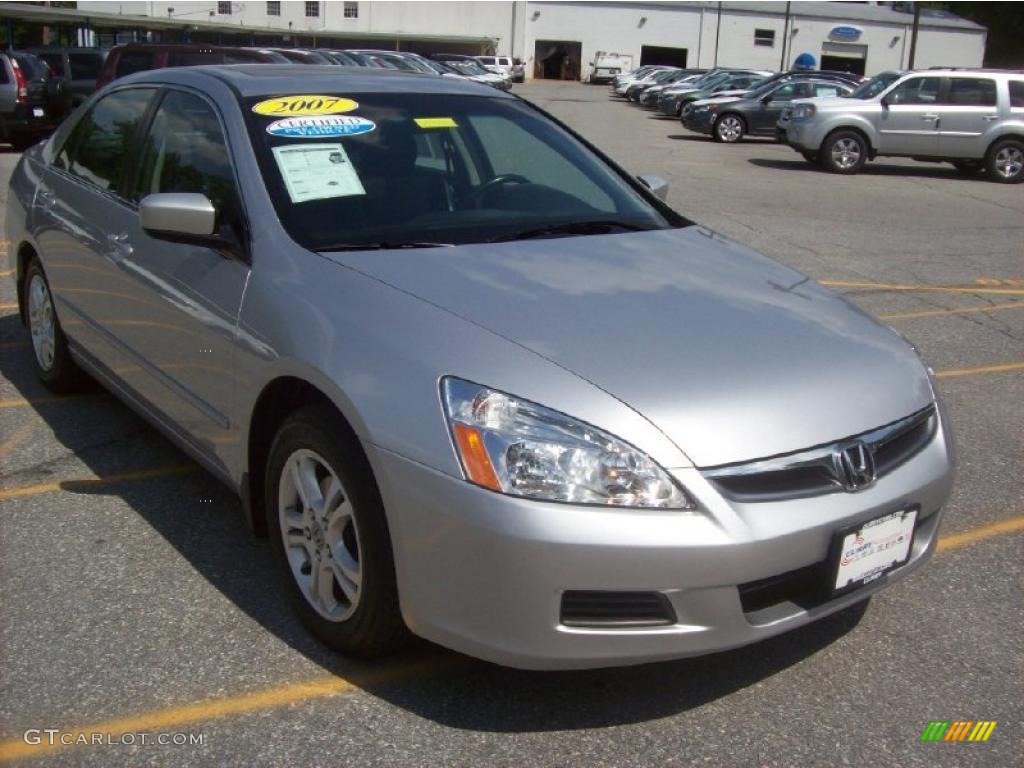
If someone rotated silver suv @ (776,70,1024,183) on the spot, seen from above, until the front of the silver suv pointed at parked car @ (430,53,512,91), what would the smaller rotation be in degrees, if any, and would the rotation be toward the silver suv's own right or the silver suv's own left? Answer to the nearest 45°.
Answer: approximately 45° to the silver suv's own right

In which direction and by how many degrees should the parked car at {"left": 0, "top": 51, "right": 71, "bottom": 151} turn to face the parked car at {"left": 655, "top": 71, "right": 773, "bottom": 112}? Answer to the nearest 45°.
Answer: approximately 90° to its right

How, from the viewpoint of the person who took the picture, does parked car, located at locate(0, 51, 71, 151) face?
facing away from the viewer and to the left of the viewer

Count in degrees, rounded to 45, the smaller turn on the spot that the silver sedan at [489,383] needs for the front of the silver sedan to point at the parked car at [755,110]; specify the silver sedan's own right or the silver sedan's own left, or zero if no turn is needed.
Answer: approximately 135° to the silver sedan's own left

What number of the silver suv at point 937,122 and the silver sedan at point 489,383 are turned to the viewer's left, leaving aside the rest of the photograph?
1

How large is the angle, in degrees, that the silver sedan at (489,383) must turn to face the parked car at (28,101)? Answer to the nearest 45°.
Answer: approximately 180°

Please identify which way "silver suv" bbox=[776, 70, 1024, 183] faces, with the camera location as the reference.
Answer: facing to the left of the viewer

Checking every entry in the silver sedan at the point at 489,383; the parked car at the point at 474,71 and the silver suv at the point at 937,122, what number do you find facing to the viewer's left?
1

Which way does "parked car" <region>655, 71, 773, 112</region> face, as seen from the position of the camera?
facing the viewer and to the left of the viewer

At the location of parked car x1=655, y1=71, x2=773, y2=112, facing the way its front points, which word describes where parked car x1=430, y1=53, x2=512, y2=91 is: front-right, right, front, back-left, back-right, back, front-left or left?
right

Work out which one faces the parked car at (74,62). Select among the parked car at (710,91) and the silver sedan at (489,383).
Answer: the parked car at (710,91)
